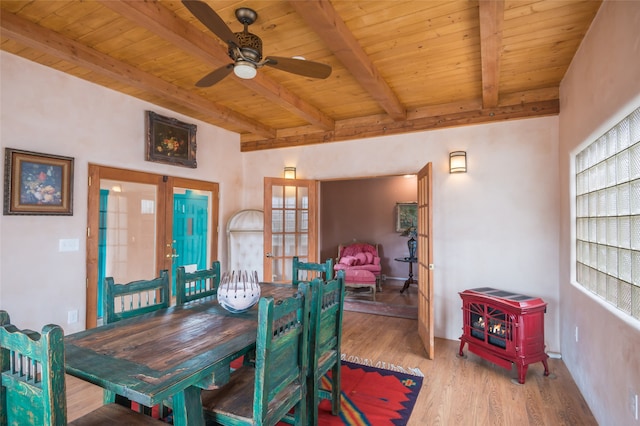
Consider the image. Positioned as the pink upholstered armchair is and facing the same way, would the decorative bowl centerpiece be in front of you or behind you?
in front

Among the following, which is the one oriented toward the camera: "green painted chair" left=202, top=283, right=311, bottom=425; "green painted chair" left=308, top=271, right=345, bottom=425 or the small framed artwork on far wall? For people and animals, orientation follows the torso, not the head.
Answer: the small framed artwork on far wall

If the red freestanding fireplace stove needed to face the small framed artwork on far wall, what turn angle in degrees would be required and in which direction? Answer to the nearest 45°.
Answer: approximately 90° to its right

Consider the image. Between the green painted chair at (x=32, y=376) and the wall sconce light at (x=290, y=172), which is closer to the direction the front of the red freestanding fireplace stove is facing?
the green painted chair

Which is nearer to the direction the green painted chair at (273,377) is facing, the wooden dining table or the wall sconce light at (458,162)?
the wooden dining table

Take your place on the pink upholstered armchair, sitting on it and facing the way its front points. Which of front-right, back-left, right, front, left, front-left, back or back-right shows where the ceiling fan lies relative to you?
front

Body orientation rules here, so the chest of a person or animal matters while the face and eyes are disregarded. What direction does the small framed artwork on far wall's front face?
toward the camera

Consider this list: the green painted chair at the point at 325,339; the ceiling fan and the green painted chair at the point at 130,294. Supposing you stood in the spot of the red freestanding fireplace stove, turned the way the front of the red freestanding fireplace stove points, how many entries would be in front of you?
3

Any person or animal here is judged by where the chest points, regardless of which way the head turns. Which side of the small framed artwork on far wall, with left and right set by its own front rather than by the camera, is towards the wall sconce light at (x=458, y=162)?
front

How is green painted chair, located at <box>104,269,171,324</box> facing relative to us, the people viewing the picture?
facing the viewer and to the right of the viewer

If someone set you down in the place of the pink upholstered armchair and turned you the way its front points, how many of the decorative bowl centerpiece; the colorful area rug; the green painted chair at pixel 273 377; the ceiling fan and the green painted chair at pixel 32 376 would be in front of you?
5

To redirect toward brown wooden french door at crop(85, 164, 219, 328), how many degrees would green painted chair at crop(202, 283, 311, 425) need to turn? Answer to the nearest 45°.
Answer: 0° — it already faces it

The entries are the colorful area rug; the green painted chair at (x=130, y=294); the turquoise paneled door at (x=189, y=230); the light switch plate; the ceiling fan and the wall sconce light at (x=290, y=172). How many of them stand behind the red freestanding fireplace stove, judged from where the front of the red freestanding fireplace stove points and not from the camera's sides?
0

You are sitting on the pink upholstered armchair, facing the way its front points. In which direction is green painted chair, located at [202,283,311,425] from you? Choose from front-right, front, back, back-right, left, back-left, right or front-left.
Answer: front

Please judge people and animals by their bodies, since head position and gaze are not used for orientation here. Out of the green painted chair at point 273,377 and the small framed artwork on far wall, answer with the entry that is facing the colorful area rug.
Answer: the small framed artwork on far wall

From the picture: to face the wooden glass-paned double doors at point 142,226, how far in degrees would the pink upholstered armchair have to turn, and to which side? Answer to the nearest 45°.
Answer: approximately 45° to its right

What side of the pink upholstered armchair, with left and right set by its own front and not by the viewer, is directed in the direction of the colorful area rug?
front

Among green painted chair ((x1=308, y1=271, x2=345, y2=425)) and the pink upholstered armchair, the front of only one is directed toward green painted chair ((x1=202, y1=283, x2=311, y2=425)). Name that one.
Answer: the pink upholstered armchair

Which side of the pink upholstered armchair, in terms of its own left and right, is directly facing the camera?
front

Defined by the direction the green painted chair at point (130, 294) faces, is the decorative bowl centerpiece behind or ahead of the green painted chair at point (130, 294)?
ahead

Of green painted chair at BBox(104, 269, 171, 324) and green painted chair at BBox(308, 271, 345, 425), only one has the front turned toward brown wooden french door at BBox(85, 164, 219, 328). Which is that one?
green painted chair at BBox(308, 271, 345, 425)
